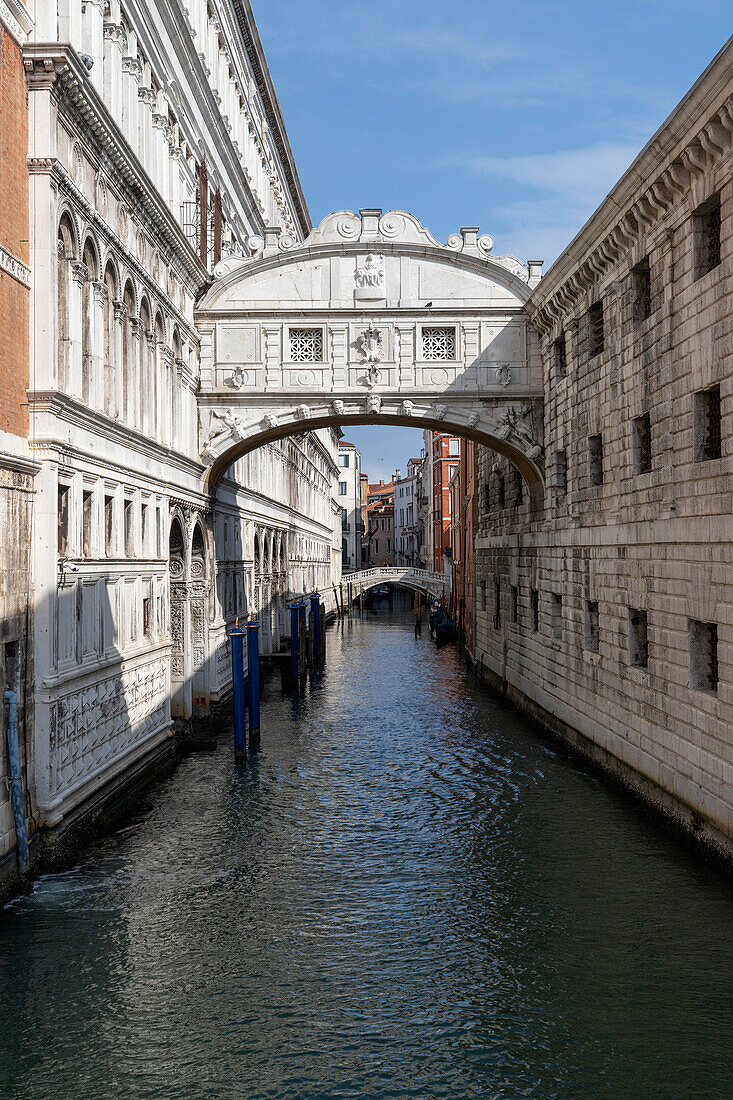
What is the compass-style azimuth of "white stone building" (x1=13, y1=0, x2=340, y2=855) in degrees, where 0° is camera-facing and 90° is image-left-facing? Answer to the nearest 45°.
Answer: approximately 270°

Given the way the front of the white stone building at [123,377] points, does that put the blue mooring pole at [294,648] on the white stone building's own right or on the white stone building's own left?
on the white stone building's own left

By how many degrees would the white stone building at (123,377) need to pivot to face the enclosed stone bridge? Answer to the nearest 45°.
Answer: approximately 45° to its left

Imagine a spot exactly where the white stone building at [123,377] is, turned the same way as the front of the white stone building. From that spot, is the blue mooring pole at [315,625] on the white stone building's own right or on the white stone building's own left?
on the white stone building's own left

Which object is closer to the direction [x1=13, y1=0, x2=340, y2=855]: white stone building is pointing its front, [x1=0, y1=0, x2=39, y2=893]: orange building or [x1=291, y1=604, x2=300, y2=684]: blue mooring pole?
the blue mooring pole
